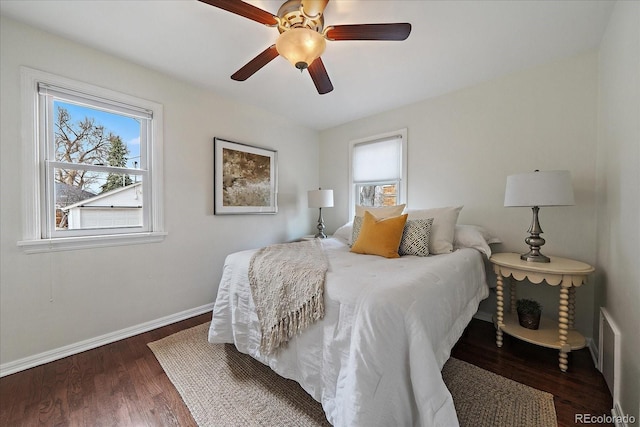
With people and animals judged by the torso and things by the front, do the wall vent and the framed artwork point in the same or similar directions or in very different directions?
very different directions

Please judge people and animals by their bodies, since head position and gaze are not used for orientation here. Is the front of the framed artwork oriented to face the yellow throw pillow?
yes

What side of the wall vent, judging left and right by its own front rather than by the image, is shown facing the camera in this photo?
left

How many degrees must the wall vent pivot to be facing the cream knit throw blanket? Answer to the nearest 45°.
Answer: approximately 45° to its left

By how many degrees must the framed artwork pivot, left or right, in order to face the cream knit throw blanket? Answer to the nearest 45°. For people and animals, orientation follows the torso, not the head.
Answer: approximately 45° to its right

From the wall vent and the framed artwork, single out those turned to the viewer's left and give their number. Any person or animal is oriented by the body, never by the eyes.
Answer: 1

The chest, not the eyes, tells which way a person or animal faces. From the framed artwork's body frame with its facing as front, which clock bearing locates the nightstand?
The nightstand is roughly at 12 o'clock from the framed artwork.

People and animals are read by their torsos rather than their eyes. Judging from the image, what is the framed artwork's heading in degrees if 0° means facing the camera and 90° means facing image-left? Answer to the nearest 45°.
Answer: approximately 315°
